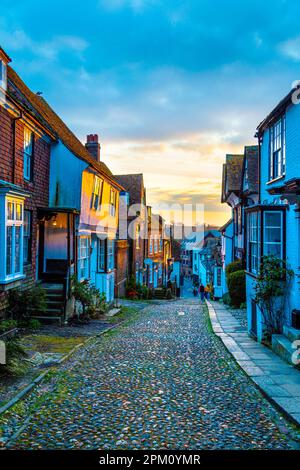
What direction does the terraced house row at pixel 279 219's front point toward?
to the viewer's left

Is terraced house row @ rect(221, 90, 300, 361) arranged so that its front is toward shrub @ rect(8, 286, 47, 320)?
yes

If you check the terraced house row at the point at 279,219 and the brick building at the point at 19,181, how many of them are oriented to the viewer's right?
1

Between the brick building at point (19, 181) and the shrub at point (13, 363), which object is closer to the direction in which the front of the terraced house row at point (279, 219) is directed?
the brick building

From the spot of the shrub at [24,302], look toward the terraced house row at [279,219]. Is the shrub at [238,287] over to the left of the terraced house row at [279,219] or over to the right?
left

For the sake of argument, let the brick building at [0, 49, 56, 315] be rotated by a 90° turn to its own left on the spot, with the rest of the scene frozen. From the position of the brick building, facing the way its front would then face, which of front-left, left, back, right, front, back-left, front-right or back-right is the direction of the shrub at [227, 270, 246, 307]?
front-right

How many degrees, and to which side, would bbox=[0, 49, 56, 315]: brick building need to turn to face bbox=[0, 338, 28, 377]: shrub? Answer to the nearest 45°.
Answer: approximately 90° to its right

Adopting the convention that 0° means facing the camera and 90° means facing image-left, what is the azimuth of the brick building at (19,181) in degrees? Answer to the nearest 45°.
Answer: approximately 270°

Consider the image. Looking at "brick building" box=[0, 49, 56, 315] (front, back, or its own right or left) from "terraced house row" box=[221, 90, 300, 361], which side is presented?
front

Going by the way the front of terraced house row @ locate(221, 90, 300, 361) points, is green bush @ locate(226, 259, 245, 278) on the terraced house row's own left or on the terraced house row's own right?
on the terraced house row's own right

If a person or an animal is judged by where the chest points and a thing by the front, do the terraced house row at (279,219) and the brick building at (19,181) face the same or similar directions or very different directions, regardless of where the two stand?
very different directions

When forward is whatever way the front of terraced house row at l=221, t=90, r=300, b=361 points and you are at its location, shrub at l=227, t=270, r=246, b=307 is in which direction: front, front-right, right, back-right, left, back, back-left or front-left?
right

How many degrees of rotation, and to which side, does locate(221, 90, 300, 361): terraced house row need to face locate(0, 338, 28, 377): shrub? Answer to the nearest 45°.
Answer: approximately 45° to its left
